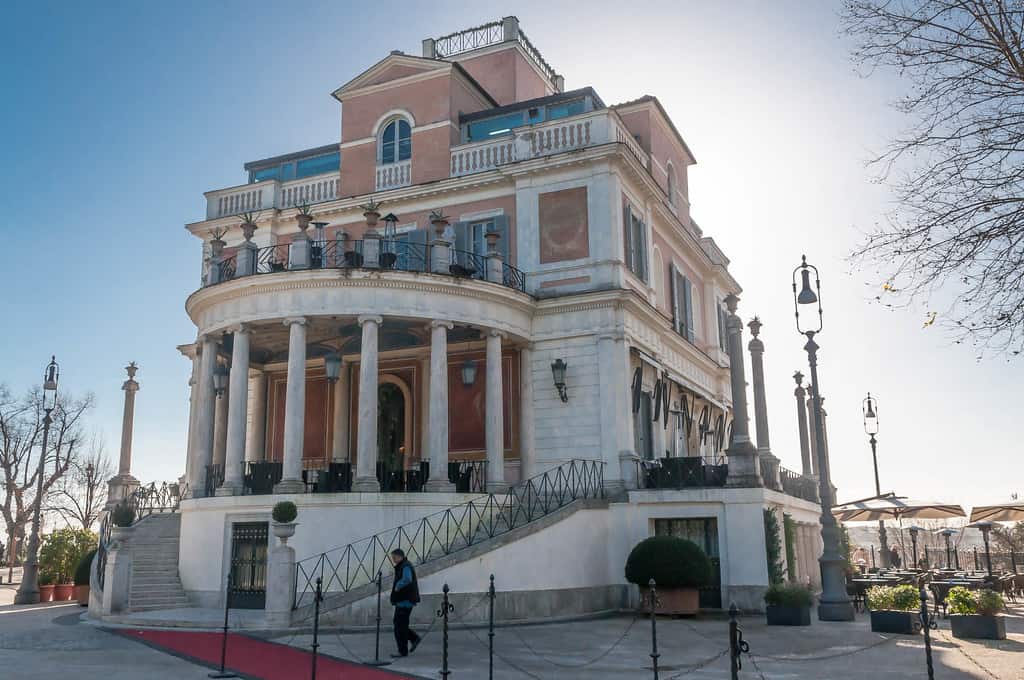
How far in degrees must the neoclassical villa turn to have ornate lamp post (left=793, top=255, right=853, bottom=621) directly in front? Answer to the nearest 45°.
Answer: approximately 90° to its left

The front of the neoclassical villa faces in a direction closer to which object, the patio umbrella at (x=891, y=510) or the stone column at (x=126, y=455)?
the stone column

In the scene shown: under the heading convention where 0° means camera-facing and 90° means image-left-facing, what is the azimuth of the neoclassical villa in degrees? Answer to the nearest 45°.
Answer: approximately 45°

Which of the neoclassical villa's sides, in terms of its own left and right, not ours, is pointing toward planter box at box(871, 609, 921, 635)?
left

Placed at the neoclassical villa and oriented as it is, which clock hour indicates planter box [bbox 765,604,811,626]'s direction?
The planter box is roughly at 9 o'clock from the neoclassical villa.

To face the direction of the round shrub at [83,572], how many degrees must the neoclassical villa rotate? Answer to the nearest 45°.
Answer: approximately 45° to its right

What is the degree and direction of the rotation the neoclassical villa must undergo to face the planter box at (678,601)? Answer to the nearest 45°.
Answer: approximately 90° to its left

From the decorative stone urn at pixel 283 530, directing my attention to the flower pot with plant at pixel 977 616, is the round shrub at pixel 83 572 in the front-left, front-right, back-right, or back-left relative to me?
back-left

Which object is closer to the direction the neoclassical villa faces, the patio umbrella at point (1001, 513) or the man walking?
the man walking

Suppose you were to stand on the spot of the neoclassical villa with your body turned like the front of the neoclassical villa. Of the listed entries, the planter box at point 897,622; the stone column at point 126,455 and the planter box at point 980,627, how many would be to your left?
2

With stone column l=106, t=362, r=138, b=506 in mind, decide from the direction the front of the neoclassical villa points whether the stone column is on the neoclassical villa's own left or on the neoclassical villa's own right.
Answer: on the neoclassical villa's own right

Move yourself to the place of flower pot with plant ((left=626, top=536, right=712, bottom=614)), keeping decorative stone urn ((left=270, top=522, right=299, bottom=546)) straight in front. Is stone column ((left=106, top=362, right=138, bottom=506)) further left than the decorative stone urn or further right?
right
